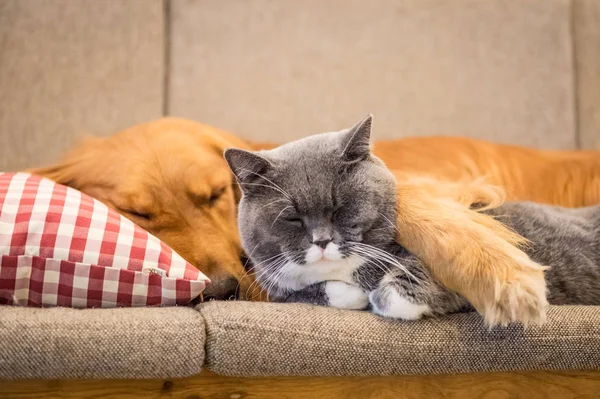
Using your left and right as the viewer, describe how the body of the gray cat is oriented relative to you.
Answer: facing the viewer and to the left of the viewer

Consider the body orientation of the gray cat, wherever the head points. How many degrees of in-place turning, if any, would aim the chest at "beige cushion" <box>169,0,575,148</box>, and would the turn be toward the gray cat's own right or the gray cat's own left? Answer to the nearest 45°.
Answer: approximately 135° to the gray cat's own right
